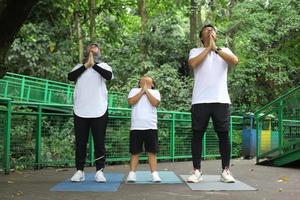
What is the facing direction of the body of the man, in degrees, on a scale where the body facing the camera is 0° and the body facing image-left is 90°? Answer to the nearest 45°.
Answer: approximately 0°

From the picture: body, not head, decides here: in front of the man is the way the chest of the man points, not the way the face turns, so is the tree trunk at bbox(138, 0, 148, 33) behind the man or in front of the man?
behind

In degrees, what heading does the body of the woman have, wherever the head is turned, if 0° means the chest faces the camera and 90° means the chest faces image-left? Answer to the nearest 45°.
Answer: approximately 0°

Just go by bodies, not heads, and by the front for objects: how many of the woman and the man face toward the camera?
2

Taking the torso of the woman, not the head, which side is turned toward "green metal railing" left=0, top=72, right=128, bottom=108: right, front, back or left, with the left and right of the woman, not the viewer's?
back

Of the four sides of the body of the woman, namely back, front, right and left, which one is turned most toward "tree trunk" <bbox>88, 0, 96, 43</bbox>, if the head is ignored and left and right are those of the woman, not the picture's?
back
